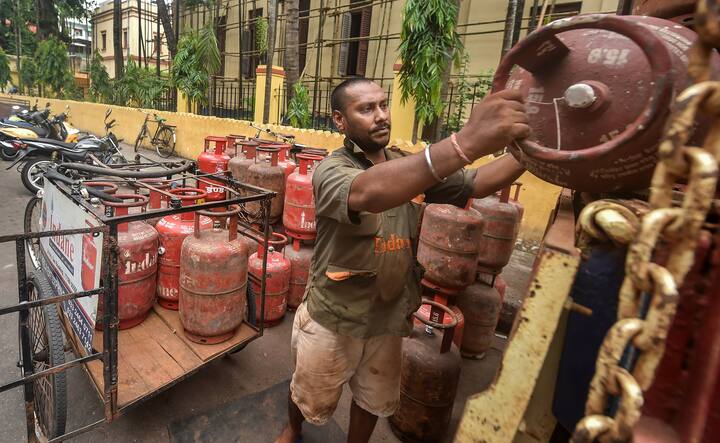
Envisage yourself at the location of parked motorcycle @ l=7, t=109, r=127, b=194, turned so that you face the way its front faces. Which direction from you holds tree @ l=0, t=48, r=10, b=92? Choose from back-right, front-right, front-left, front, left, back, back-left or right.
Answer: left

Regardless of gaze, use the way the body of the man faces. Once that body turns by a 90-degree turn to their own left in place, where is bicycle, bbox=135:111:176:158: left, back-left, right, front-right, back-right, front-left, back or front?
left

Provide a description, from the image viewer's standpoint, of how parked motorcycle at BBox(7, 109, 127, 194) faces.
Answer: facing to the right of the viewer

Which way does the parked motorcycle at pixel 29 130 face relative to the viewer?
to the viewer's right

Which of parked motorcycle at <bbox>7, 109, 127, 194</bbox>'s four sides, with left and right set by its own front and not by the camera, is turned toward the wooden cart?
right

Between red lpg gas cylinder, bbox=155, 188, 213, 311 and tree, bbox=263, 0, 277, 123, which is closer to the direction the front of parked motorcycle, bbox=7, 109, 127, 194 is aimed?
the tree

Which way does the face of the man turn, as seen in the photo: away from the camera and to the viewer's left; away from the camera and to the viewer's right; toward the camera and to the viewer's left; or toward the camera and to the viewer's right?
toward the camera and to the viewer's right

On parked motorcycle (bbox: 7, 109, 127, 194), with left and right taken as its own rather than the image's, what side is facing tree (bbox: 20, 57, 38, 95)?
left

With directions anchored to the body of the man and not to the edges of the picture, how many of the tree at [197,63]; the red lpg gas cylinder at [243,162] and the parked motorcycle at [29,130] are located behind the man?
3
